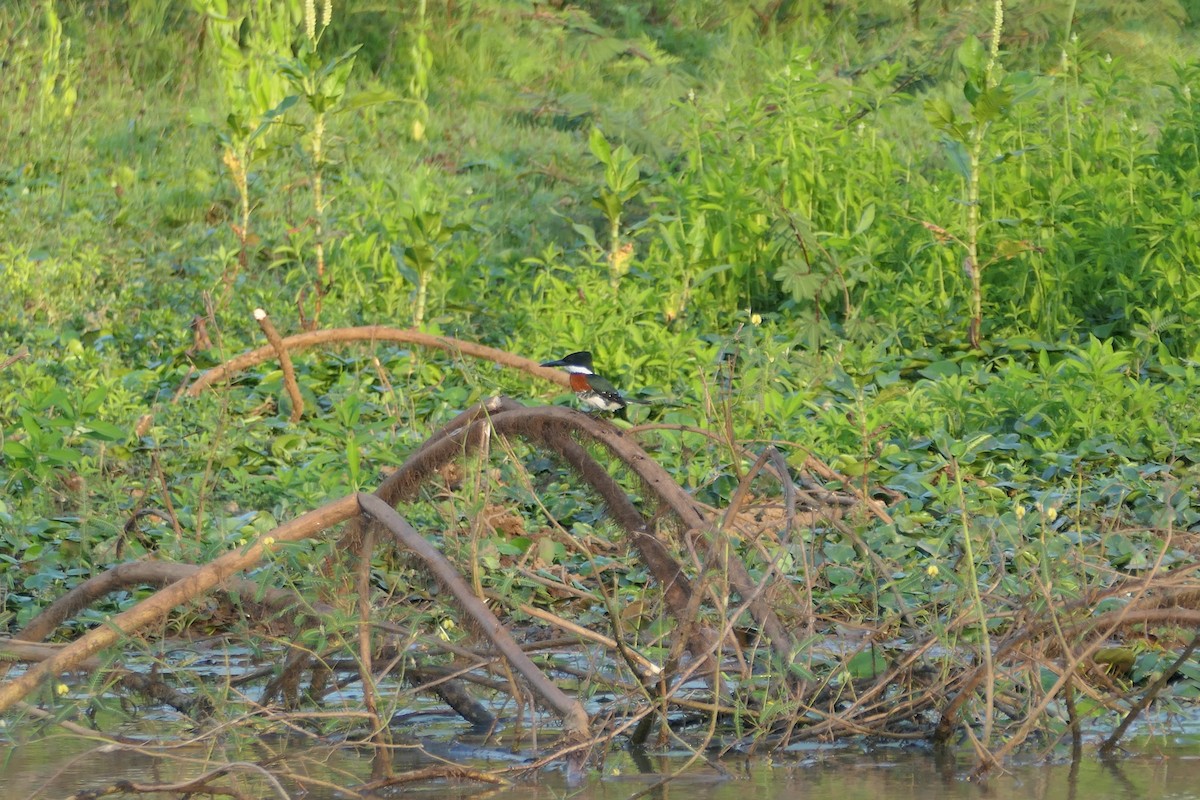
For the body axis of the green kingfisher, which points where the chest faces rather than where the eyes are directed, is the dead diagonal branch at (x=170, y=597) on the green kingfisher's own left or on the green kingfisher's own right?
on the green kingfisher's own left

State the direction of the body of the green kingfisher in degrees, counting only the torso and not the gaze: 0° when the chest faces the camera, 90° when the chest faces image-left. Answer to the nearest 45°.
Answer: approximately 90°

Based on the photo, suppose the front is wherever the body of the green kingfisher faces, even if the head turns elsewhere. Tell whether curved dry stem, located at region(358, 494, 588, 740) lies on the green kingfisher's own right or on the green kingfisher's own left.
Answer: on the green kingfisher's own left

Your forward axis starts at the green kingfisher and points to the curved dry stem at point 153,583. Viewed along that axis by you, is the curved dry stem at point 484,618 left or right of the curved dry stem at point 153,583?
left

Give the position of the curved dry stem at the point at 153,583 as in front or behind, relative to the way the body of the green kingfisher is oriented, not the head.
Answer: in front

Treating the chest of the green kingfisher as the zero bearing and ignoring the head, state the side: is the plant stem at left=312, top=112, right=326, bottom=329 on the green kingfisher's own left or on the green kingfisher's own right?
on the green kingfisher's own right
